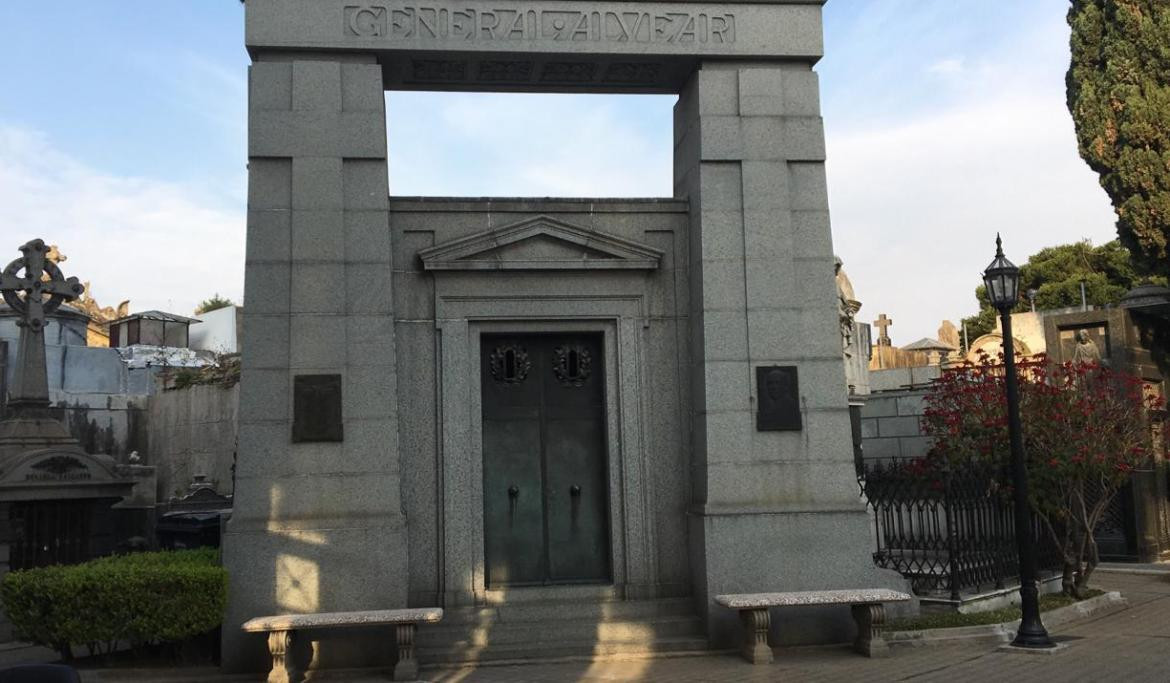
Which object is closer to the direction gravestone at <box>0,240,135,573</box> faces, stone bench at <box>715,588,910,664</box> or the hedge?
the hedge

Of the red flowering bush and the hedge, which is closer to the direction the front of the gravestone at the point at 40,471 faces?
the hedge

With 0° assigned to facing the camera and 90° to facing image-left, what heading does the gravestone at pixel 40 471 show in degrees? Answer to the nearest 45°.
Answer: approximately 0°

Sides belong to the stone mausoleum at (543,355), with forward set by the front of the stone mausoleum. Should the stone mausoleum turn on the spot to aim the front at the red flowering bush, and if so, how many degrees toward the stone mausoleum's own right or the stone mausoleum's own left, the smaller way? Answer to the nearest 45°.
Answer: approximately 90° to the stone mausoleum's own left

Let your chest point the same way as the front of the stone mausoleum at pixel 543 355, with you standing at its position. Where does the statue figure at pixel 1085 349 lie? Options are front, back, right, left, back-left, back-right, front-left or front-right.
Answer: back-left

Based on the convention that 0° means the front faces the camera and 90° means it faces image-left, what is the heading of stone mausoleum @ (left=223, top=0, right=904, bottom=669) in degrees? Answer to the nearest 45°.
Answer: approximately 0°

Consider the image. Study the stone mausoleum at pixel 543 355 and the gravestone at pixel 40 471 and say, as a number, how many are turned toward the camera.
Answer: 2

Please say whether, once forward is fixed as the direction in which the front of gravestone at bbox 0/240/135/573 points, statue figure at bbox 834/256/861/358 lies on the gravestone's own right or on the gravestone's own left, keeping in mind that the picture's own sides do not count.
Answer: on the gravestone's own left
